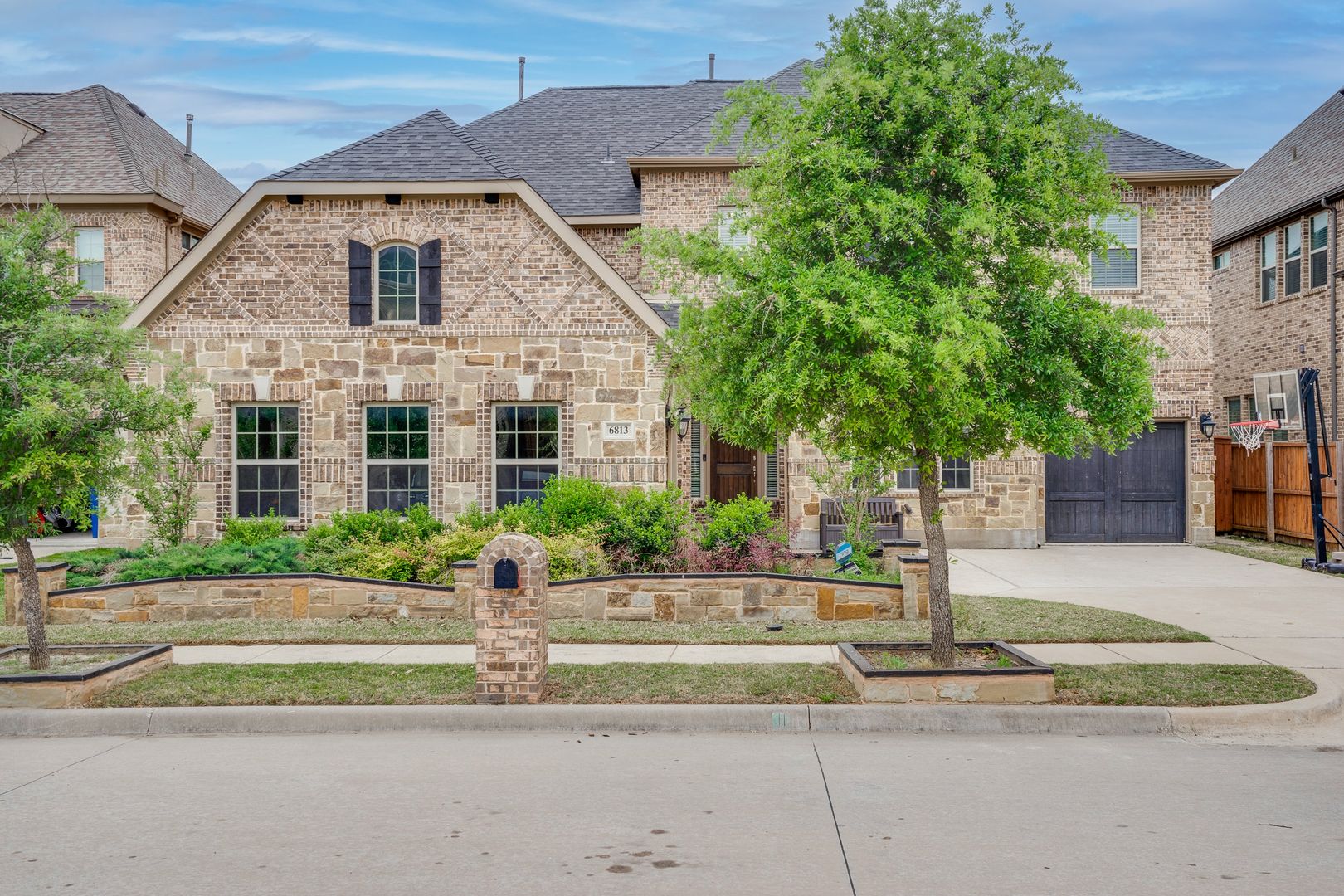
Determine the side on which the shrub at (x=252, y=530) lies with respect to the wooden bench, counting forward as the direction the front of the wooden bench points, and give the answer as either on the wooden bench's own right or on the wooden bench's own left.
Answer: on the wooden bench's own right

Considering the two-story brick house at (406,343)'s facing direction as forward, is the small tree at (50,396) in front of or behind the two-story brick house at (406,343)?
in front

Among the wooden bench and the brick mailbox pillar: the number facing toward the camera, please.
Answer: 2

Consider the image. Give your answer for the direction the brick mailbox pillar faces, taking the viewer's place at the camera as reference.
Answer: facing the viewer

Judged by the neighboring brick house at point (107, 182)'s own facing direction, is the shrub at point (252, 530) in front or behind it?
in front

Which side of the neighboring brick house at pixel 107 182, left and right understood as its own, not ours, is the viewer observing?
front

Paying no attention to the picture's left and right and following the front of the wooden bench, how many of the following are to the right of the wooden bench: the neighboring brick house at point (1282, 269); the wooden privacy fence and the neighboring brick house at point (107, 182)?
1

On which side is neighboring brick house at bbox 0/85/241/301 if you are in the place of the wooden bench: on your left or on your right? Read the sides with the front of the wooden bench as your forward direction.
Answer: on your right
